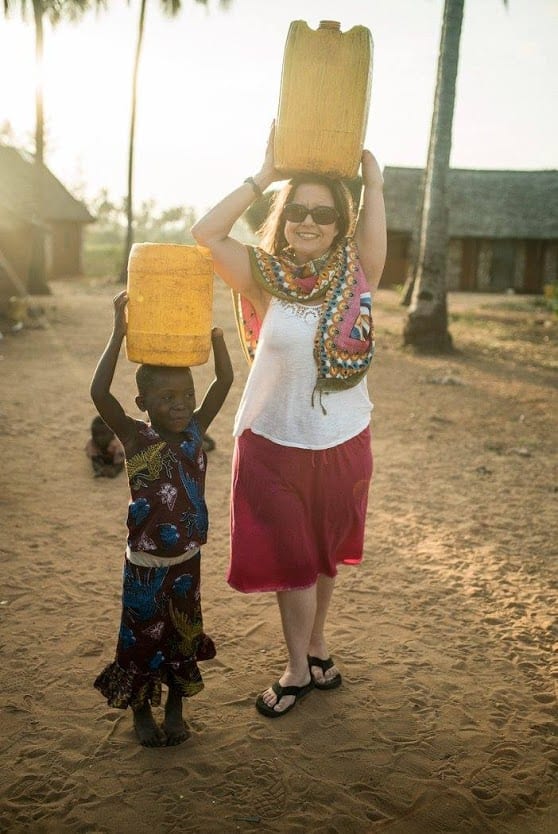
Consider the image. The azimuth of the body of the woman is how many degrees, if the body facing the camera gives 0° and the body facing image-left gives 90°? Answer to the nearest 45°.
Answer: approximately 0°

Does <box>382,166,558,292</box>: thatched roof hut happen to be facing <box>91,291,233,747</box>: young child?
yes

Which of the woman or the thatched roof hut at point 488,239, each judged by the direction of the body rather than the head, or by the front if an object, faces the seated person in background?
the thatched roof hut

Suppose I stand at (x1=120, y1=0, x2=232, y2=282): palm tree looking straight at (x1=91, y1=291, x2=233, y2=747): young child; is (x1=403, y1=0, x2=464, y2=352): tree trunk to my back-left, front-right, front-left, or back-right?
front-left

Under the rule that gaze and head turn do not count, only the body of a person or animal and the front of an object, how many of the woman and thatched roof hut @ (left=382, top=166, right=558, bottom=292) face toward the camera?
2

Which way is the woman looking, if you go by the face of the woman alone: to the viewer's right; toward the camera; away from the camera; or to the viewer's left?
toward the camera

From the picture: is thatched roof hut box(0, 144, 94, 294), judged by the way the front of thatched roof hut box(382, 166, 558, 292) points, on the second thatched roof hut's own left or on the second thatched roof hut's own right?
on the second thatched roof hut's own right

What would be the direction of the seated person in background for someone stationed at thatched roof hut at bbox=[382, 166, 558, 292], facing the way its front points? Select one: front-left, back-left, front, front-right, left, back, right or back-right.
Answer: front

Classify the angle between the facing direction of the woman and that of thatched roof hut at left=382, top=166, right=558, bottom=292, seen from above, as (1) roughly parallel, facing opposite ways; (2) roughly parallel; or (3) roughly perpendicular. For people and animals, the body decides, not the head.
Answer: roughly parallel

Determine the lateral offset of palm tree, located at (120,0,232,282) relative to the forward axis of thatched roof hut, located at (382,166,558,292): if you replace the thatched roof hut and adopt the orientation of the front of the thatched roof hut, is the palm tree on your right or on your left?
on your right

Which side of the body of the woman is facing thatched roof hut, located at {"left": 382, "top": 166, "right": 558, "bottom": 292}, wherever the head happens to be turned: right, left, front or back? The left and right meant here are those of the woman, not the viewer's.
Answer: back

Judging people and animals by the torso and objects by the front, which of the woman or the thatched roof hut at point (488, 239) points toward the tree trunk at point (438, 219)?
the thatched roof hut

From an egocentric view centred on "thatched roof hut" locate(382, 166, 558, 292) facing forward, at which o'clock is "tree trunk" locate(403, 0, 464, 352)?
The tree trunk is roughly at 12 o'clock from the thatched roof hut.

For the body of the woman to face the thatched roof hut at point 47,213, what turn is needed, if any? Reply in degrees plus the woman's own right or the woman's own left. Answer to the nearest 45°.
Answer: approximately 180°
